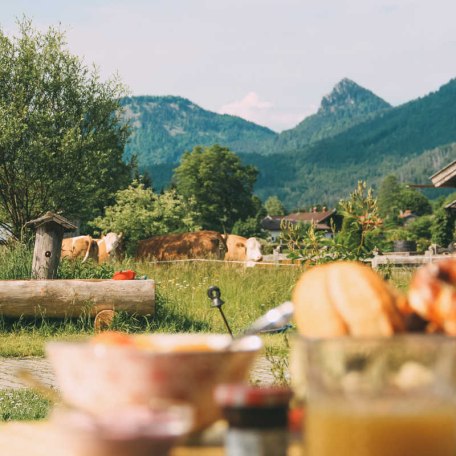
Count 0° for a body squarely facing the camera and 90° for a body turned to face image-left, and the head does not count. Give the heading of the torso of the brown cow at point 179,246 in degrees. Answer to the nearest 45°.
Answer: approximately 90°

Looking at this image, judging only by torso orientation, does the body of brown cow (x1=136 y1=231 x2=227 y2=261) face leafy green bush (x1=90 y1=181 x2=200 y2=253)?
no

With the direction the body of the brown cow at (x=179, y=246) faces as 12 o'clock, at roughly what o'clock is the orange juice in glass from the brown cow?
The orange juice in glass is roughly at 9 o'clock from the brown cow.
